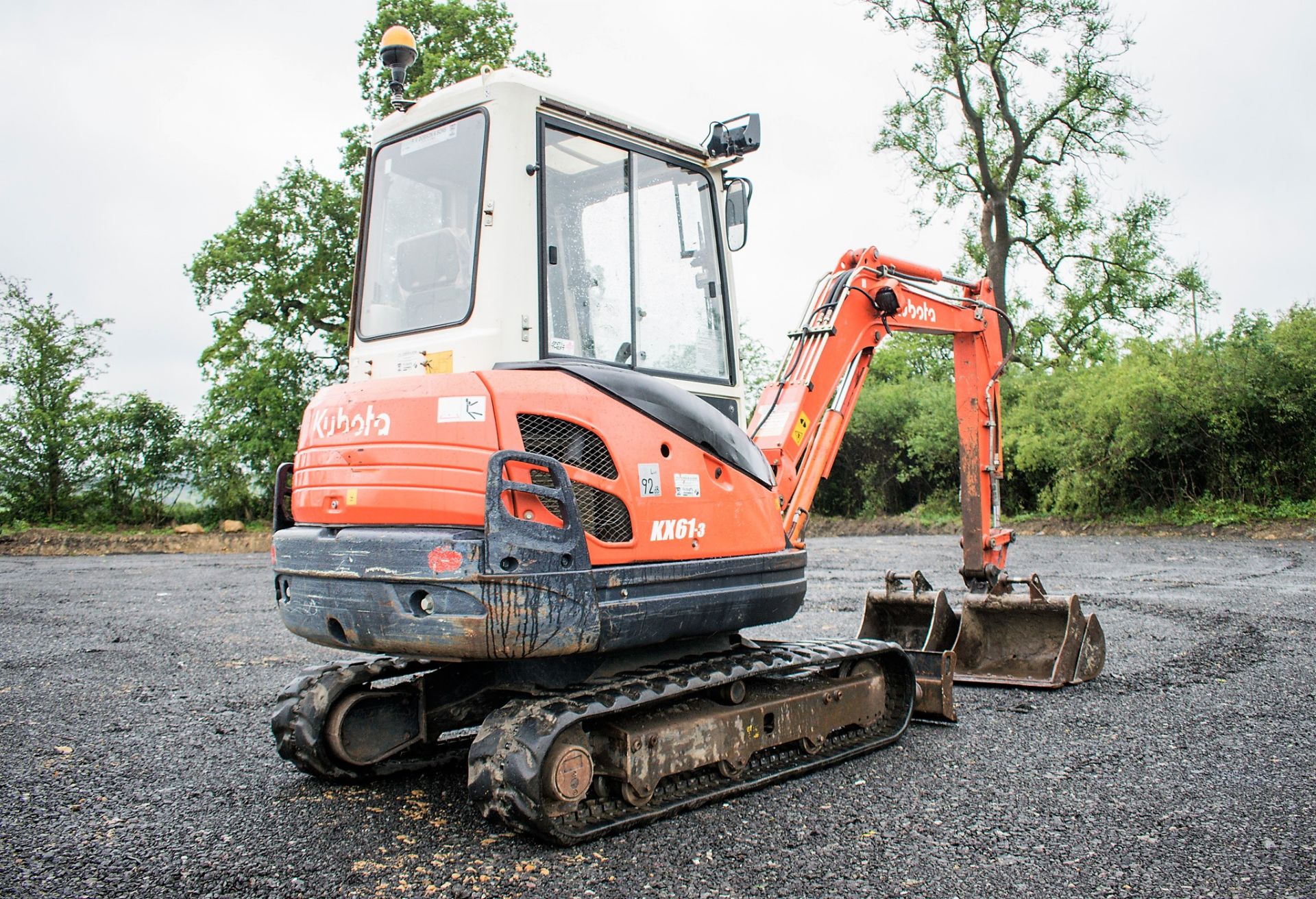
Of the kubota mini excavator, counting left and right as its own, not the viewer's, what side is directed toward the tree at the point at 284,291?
left

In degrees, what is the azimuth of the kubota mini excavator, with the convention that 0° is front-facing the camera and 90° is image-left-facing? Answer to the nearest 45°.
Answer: approximately 225°

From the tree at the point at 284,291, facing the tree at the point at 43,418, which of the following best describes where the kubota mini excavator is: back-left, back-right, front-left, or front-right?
back-left

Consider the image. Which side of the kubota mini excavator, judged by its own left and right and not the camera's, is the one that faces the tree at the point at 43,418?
left

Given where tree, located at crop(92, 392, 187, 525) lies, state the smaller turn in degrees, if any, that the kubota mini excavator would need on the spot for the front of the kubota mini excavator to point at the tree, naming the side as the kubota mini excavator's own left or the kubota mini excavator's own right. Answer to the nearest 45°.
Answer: approximately 90° to the kubota mini excavator's own left
